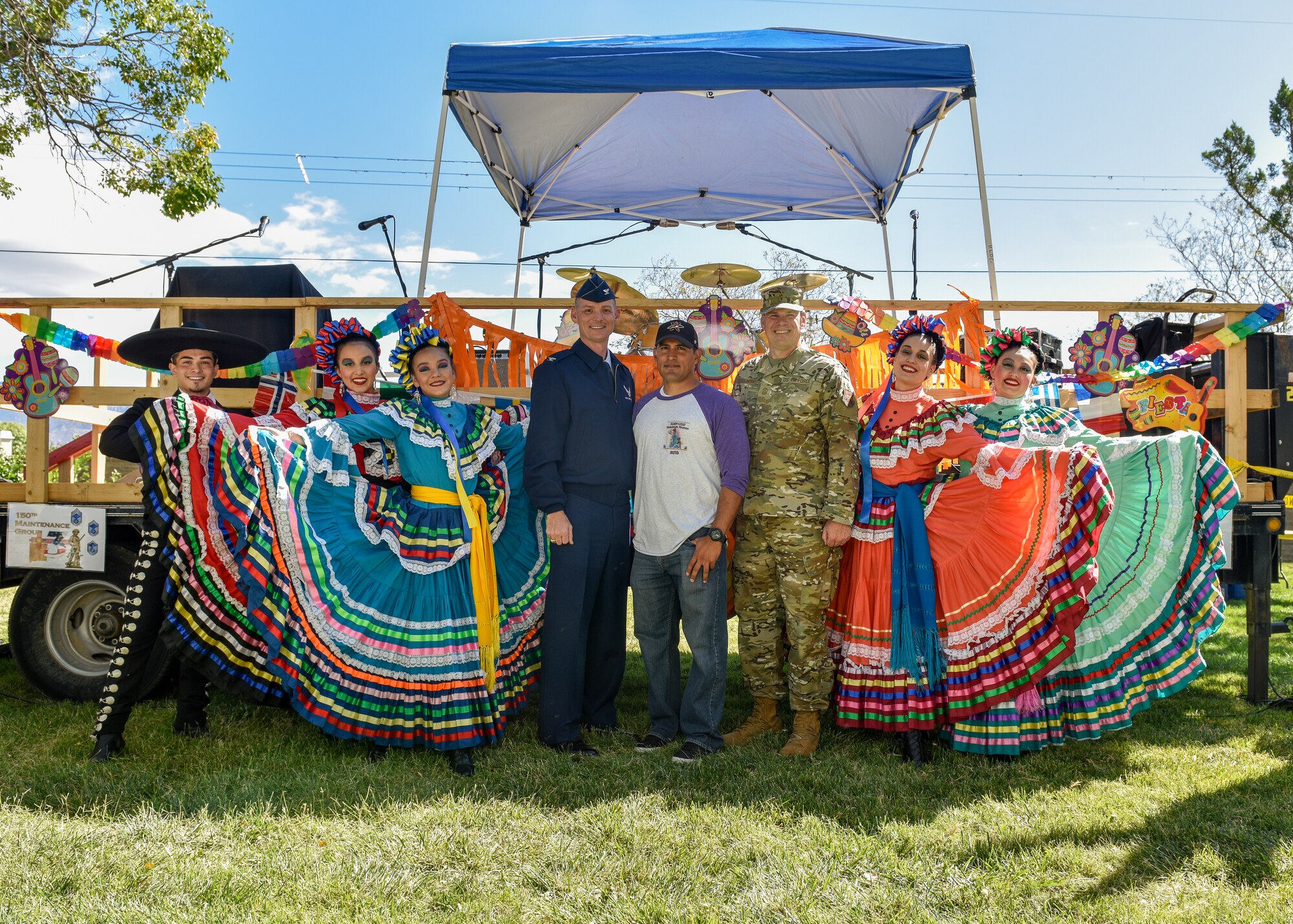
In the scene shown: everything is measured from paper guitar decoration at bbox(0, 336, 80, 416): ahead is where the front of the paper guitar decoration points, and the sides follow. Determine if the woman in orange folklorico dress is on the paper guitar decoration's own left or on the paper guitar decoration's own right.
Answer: on the paper guitar decoration's own left

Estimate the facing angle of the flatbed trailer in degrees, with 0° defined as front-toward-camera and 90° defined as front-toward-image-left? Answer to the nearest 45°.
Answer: approximately 270°

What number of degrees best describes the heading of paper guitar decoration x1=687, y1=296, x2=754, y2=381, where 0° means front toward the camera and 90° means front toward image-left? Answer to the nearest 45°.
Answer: approximately 0°

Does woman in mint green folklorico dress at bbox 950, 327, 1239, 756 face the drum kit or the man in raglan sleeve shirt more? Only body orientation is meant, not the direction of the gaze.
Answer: the man in raglan sleeve shirt

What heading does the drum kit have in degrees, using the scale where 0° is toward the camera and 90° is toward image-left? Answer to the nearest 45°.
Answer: approximately 0°

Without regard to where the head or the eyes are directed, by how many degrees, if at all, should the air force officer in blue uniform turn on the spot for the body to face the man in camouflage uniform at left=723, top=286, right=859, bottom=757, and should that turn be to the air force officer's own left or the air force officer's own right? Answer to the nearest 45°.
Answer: approximately 45° to the air force officer's own left

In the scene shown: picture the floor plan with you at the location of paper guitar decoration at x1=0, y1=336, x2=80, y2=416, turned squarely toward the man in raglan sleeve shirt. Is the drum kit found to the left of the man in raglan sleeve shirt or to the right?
left

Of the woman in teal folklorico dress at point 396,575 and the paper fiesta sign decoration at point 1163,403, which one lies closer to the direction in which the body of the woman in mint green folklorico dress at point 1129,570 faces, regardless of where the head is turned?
the woman in teal folklorico dress

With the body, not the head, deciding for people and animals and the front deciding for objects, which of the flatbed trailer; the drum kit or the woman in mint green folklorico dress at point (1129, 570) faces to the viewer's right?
the flatbed trailer

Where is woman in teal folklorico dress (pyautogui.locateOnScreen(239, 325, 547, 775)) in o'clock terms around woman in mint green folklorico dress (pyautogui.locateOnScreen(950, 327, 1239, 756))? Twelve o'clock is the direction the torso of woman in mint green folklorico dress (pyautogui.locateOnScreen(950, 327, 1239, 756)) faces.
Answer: woman in teal folklorico dress (pyautogui.locateOnScreen(239, 325, 547, 775)) is roughly at 2 o'clock from woman in mint green folklorico dress (pyautogui.locateOnScreen(950, 327, 1239, 756)).
